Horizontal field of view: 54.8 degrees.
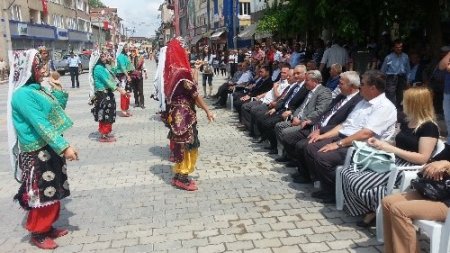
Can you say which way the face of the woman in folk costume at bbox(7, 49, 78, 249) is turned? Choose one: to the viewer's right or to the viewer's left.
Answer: to the viewer's right

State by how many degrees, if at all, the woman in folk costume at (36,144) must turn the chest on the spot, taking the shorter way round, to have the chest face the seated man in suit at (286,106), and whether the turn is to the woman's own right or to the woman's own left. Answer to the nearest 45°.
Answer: approximately 45° to the woman's own left

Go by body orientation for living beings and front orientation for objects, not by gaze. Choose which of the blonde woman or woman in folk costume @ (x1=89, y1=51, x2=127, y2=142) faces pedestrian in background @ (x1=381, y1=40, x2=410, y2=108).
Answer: the woman in folk costume

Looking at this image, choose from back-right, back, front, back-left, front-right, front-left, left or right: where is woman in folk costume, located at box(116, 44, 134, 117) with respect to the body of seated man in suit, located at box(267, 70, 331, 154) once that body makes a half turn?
back-left

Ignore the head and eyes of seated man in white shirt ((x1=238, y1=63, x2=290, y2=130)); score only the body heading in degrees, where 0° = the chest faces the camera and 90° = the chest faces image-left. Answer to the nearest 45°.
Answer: approximately 90°

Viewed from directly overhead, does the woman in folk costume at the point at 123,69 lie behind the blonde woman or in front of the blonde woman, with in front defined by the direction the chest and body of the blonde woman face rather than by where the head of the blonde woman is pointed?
in front

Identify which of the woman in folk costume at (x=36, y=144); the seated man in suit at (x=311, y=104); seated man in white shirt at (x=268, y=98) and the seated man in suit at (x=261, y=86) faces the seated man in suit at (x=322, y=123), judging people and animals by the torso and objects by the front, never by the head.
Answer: the woman in folk costume

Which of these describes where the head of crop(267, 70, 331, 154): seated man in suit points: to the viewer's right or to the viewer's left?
to the viewer's left

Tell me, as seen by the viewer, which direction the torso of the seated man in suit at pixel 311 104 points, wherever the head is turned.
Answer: to the viewer's left

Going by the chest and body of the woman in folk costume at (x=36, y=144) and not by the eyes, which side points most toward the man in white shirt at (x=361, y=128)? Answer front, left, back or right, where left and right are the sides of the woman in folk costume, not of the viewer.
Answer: front

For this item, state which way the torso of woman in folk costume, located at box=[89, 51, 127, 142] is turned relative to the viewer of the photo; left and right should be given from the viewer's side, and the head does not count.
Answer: facing to the right of the viewer

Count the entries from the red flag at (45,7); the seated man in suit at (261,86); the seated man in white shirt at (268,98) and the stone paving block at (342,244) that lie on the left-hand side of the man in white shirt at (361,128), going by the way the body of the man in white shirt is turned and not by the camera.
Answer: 1

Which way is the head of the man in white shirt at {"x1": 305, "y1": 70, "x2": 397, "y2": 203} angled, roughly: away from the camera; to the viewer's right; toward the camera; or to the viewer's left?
to the viewer's left

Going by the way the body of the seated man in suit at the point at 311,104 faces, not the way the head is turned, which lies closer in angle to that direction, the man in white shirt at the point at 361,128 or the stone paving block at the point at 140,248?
the stone paving block

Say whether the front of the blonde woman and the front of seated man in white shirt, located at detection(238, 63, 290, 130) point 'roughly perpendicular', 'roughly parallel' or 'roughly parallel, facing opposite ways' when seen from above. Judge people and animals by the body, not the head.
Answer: roughly parallel

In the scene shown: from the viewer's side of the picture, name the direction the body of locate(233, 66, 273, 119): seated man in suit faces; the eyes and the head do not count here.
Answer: to the viewer's left
